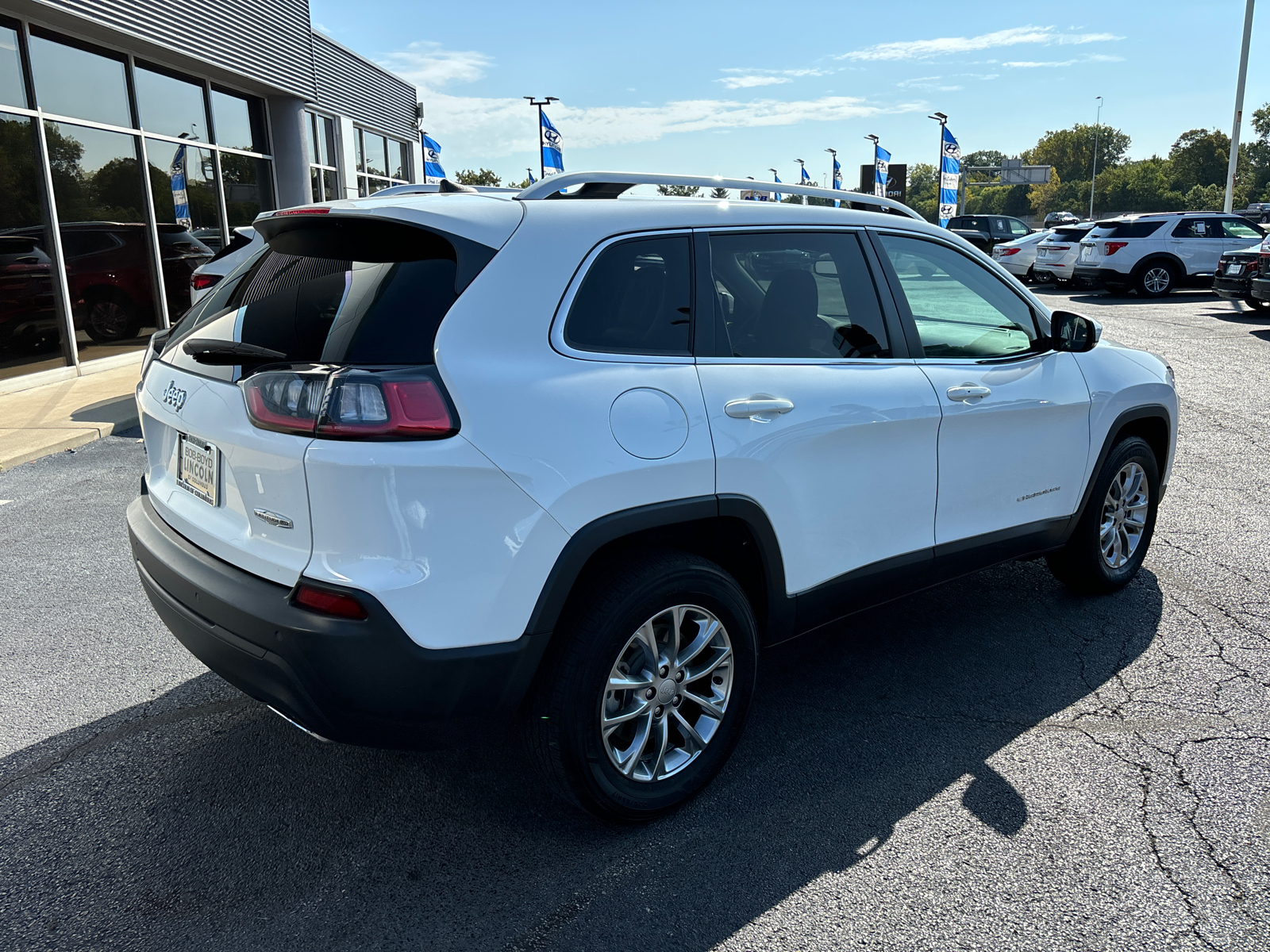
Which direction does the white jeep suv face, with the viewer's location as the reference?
facing away from the viewer and to the right of the viewer

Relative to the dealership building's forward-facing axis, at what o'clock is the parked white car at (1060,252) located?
The parked white car is roughly at 10 o'clock from the dealership building.

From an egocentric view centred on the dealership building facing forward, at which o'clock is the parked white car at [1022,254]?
The parked white car is roughly at 10 o'clock from the dealership building.

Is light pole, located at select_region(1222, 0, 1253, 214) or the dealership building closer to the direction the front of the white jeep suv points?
the light pole

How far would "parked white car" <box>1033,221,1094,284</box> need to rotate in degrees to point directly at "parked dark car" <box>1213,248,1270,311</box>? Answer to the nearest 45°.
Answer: approximately 90° to its right

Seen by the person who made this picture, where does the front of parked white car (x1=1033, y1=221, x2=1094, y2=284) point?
facing away from the viewer and to the right of the viewer

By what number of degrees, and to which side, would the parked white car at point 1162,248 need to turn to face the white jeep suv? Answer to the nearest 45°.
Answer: approximately 135° to its right

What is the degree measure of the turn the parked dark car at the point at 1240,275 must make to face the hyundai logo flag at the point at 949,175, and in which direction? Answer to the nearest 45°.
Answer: approximately 90° to its left

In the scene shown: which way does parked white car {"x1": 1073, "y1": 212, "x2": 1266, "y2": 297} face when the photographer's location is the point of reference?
facing away from the viewer and to the right of the viewer

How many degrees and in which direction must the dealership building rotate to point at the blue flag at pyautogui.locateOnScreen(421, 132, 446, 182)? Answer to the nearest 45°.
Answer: approximately 90° to its left

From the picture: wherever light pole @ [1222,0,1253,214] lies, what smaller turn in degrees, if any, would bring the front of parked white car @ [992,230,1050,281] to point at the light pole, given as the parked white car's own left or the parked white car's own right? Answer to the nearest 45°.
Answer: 0° — it already faces it

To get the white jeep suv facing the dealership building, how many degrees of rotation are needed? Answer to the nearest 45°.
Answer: approximately 90° to its left

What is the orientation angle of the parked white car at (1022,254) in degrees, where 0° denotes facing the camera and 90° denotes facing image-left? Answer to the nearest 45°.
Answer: approximately 225°
